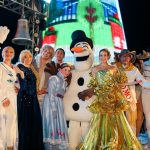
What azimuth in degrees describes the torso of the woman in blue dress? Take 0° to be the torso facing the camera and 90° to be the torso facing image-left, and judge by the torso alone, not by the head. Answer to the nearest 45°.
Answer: approximately 315°
